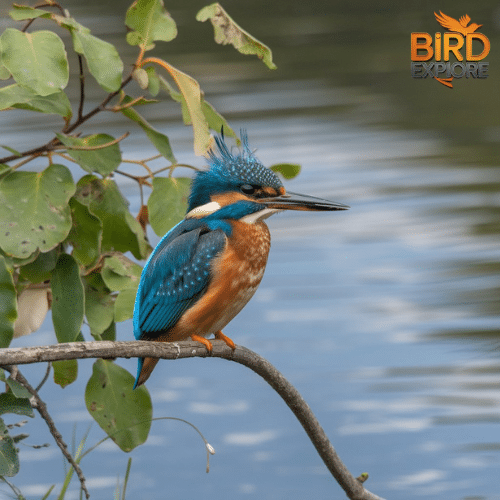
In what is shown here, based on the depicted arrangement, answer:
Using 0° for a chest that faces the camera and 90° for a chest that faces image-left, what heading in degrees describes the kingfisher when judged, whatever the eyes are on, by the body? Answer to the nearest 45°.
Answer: approximately 270°
